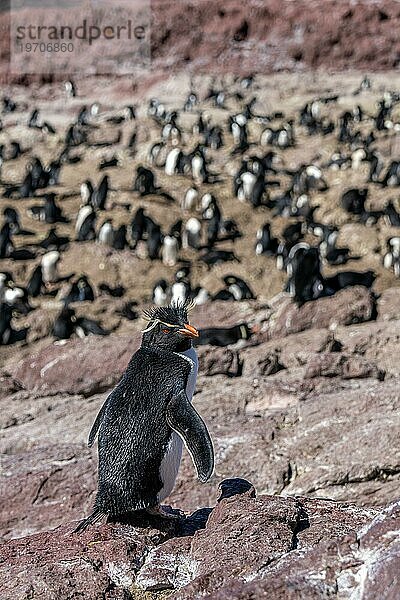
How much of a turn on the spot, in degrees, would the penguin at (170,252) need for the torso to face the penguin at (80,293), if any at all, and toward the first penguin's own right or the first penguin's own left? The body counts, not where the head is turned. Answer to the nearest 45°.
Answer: approximately 45° to the first penguin's own right

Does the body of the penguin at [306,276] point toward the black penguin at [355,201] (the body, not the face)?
yes

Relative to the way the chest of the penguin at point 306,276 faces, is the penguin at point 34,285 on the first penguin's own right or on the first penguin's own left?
on the first penguin's own left

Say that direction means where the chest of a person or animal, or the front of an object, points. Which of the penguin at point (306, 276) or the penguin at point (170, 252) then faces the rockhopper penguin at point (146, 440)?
the penguin at point (170, 252)

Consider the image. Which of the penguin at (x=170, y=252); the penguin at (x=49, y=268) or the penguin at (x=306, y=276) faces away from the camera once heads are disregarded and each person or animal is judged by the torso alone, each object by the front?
the penguin at (x=306, y=276)

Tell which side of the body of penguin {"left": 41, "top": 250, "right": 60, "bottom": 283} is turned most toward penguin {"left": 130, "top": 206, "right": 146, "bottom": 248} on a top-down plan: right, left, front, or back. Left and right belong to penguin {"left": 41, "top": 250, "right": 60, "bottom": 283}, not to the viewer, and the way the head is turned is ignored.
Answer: left

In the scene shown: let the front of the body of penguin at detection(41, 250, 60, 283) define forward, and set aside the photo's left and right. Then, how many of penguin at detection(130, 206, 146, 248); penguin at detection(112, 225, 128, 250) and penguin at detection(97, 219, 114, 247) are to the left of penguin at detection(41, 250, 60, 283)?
3

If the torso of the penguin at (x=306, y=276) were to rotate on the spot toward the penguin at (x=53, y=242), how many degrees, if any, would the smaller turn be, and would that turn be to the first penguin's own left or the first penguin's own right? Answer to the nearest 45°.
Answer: approximately 45° to the first penguin's own left

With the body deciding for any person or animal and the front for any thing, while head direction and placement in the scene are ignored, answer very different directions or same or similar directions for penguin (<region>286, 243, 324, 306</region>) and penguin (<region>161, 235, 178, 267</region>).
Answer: very different directions

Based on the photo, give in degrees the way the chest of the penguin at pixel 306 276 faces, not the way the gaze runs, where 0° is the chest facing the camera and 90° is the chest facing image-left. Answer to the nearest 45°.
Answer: approximately 180°

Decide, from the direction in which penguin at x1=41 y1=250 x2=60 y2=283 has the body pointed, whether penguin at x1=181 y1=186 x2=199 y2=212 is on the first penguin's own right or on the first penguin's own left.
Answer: on the first penguin's own left

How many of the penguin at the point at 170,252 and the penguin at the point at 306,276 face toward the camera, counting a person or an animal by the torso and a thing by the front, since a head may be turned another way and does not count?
1
